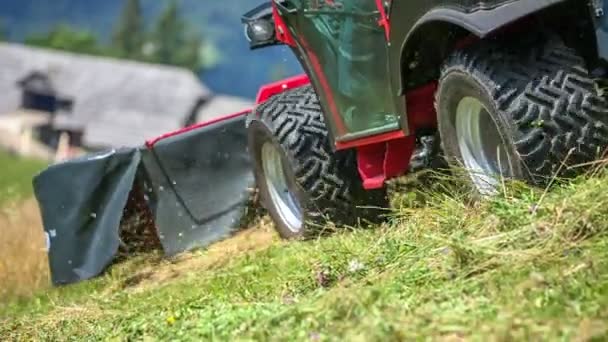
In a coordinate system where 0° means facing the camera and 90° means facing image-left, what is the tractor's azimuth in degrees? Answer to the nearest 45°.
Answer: approximately 135°
